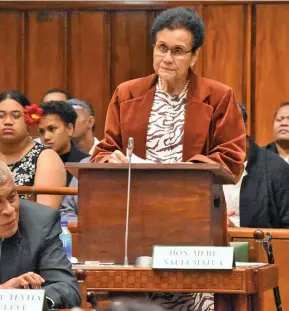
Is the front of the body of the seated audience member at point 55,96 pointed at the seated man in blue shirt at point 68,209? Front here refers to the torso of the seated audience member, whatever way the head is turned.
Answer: yes

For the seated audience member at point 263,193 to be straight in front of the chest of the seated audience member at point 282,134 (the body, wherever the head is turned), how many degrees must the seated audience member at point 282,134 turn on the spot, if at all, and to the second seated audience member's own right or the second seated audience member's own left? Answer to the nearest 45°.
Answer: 0° — they already face them

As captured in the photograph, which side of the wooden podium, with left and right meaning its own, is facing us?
front

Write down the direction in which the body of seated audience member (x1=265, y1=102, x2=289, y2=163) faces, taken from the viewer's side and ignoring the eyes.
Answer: toward the camera

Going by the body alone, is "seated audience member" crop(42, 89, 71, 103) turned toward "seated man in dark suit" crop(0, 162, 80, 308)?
yes

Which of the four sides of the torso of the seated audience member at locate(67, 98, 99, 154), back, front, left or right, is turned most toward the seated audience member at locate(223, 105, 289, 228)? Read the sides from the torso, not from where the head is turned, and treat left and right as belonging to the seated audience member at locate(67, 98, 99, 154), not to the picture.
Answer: left

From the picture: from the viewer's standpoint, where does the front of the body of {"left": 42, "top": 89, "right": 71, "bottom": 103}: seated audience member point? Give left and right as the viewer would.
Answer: facing the viewer

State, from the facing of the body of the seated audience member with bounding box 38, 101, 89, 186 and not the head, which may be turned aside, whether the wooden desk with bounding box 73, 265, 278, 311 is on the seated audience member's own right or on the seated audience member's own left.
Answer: on the seated audience member's own left
